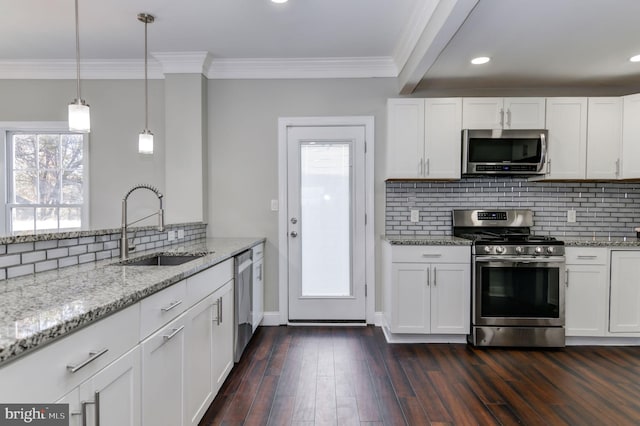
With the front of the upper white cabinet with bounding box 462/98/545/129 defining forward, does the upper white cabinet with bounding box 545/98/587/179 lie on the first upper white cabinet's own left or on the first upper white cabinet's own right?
on the first upper white cabinet's own left

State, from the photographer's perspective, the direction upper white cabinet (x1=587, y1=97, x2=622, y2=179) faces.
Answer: facing the viewer

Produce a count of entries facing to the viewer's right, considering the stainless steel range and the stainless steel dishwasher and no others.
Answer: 1

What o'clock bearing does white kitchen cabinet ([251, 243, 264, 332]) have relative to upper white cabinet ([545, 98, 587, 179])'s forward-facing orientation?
The white kitchen cabinet is roughly at 2 o'clock from the upper white cabinet.

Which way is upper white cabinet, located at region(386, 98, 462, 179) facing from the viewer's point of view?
toward the camera

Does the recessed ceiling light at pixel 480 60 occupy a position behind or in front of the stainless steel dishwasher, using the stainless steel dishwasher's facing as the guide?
in front

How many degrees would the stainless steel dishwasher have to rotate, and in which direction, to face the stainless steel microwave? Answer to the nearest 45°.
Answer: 0° — it already faces it

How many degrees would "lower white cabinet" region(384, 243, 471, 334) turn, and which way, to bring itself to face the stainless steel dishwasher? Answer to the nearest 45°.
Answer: approximately 45° to its right

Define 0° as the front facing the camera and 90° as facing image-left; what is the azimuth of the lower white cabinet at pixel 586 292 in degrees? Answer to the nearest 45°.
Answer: approximately 0°

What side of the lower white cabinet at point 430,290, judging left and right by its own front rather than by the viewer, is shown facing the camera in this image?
front
